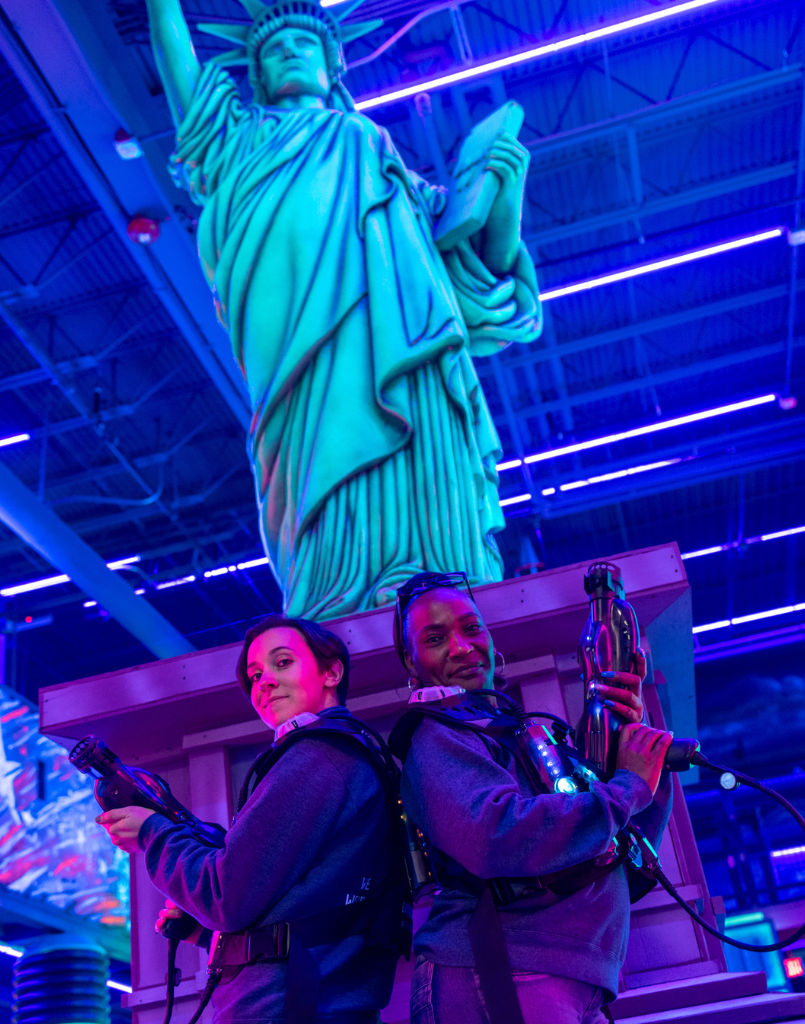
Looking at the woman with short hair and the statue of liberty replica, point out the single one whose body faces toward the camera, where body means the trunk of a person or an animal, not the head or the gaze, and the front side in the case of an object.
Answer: the statue of liberty replica

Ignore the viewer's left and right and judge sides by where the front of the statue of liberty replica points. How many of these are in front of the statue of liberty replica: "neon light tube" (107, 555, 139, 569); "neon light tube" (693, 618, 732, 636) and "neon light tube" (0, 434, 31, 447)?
0

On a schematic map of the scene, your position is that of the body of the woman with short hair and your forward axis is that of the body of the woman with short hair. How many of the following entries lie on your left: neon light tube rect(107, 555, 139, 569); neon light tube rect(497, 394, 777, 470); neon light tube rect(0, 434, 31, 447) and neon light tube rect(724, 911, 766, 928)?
0

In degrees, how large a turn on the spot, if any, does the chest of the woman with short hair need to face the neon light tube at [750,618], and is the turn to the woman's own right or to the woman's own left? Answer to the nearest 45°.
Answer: approximately 135° to the woman's own right

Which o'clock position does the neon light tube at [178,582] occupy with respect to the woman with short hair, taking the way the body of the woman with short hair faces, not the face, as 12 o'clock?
The neon light tube is roughly at 3 o'clock from the woman with short hair.

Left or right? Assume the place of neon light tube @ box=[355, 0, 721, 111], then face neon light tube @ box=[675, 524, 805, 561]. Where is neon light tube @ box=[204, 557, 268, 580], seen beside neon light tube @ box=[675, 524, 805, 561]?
left

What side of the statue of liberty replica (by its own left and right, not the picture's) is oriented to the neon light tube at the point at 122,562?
back

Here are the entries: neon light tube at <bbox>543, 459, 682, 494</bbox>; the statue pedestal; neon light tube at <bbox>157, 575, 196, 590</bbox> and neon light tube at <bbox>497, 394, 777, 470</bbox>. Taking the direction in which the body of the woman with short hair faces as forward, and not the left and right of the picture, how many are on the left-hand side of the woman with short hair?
0

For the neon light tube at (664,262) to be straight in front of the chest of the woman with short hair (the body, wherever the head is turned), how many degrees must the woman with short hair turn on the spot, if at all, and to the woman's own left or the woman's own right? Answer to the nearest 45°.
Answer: approximately 135° to the woman's own right

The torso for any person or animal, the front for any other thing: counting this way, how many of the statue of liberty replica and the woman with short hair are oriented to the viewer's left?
1

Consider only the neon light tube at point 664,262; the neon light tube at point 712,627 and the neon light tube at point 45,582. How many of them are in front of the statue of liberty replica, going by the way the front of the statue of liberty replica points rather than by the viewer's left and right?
0

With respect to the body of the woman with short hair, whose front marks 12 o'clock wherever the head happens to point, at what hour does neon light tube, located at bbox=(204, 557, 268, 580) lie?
The neon light tube is roughly at 3 o'clock from the woman with short hair.

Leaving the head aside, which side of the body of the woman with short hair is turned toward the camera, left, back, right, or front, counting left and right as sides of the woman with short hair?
left

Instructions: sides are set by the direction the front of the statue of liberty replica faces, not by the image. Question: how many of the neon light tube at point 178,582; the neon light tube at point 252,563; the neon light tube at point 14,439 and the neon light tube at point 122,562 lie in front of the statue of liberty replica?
0

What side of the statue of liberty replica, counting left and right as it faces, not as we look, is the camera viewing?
front

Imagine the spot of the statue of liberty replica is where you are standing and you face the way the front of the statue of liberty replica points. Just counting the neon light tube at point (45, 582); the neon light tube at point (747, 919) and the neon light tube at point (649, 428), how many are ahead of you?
0

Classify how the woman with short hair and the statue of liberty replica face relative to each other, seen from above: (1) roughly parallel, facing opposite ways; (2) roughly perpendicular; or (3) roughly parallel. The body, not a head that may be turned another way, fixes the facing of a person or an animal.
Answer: roughly perpendicular

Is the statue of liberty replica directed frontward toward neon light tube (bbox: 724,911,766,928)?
no
